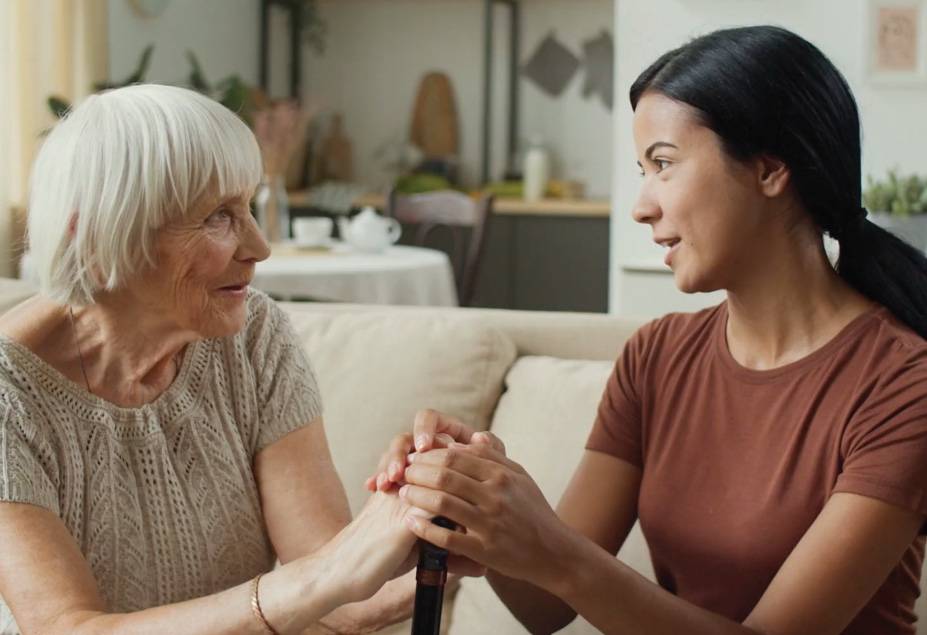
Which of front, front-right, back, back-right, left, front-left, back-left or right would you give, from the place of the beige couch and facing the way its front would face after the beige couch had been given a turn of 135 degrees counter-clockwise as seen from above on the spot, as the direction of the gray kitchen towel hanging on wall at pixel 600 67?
front-left

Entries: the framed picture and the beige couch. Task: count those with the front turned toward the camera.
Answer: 2

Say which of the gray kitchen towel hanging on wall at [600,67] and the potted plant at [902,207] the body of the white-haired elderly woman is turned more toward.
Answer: the potted plant

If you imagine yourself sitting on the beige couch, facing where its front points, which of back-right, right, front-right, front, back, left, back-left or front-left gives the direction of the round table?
back

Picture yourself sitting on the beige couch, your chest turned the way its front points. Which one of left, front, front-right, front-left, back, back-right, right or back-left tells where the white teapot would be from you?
back

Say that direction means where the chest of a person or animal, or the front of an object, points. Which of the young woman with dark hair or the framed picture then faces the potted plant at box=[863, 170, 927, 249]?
the framed picture

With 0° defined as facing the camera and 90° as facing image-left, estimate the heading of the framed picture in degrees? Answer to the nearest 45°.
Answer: approximately 0°

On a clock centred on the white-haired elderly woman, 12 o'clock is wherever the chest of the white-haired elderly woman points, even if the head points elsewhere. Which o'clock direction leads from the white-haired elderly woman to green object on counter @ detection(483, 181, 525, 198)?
The green object on counter is roughly at 8 o'clock from the white-haired elderly woman.

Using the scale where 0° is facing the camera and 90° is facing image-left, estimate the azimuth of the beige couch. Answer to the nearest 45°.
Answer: approximately 0°

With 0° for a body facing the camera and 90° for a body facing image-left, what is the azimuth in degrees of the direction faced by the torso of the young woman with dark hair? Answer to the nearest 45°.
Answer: approximately 45°

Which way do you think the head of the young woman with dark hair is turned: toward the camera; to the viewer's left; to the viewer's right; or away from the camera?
to the viewer's left

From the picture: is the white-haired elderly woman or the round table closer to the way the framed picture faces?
the white-haired elderly woman
